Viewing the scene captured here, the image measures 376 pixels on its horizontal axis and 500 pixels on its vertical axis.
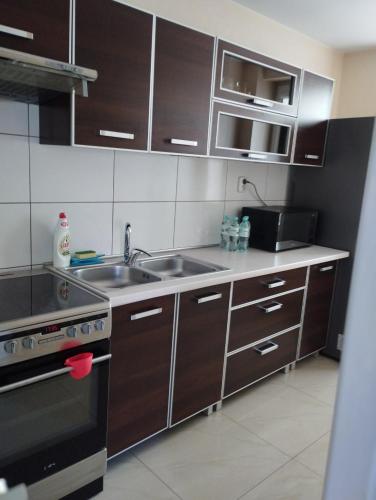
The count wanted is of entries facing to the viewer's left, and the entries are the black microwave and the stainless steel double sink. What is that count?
0

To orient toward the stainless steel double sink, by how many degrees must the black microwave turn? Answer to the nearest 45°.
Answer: approximately 90° to its right

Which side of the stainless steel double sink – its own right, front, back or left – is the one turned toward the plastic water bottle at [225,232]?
left

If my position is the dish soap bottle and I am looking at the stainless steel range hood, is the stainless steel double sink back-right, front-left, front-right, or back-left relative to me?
back-left

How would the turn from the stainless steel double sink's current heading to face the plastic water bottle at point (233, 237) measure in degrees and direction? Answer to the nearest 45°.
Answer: approximately 90° to its left

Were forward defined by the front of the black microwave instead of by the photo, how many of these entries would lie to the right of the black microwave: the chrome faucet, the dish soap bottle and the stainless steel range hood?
3

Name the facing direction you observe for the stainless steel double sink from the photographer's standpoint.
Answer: facing the viewer and to the right of the viewer

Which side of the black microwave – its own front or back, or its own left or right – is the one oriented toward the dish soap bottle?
right
